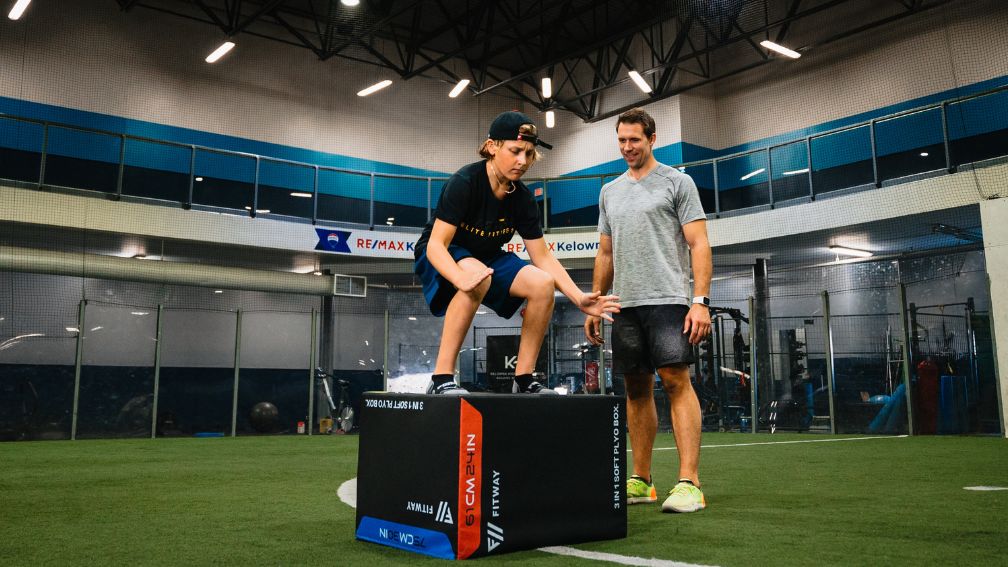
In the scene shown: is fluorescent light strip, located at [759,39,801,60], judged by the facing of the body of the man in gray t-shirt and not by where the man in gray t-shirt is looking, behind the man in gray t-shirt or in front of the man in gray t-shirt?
behind

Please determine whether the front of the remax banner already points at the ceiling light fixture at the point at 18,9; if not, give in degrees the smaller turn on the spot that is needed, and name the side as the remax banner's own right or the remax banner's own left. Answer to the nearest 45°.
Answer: approximately 90° to the remax banner's own right

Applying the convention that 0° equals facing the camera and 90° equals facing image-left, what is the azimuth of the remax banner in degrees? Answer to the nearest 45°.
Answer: approximately 0°

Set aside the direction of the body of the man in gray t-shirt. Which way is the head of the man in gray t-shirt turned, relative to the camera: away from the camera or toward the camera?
toward the camera

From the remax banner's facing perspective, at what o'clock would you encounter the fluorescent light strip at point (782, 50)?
The fluorescent light strip is roughly at 9 o'clock from the remax banner.

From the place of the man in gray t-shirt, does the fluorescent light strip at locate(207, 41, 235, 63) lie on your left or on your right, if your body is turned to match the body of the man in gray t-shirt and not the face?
on your right

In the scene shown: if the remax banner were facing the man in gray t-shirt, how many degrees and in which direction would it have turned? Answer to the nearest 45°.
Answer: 0° — it already faces them

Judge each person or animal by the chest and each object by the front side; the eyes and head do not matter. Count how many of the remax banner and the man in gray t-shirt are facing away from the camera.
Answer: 0

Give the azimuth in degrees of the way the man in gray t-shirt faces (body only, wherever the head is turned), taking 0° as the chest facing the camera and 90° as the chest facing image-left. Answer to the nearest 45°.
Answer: approximately 45°

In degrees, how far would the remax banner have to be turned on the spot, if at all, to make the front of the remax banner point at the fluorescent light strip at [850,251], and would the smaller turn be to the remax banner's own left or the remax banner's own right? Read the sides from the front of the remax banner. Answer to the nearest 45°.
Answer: approximately 90° to the remax banner's own left

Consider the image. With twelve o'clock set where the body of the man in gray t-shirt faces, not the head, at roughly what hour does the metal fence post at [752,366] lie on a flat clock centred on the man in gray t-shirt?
The metal fence post is roughly at 5 o'clock from the man in gray t-shirt.

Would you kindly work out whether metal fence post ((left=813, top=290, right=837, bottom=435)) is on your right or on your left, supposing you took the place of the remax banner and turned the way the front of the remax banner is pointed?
on your left

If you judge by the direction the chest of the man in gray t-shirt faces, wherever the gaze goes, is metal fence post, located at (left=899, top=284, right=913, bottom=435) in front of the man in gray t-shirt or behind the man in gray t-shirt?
behind

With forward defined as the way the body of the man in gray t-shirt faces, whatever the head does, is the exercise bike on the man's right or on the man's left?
on the man's right

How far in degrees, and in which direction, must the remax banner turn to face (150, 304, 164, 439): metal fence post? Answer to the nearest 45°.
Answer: approximately 90° to its right

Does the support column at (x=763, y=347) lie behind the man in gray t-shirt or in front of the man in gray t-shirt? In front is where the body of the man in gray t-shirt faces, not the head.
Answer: behind
